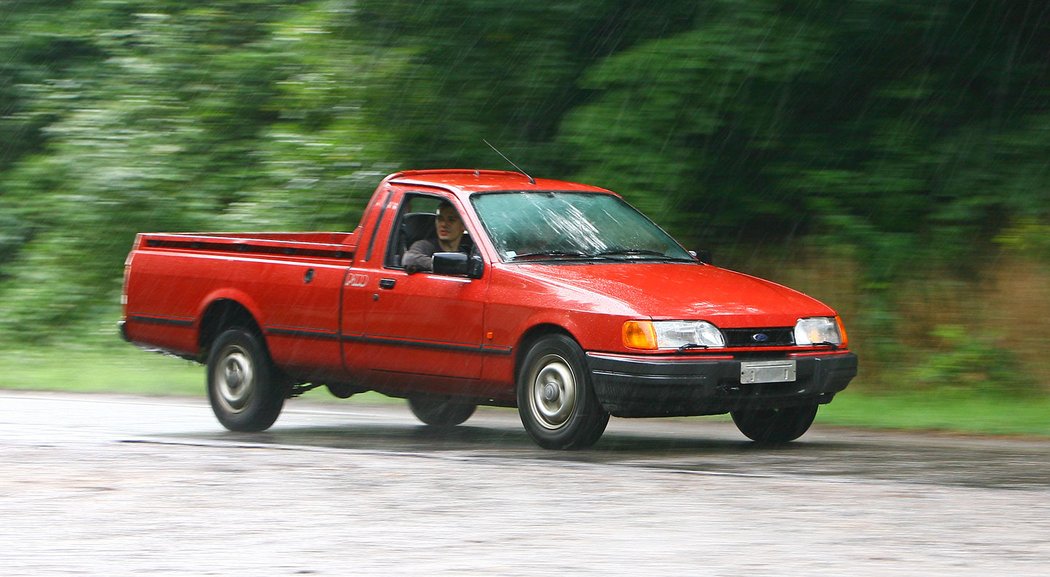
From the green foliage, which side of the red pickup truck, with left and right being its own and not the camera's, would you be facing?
left

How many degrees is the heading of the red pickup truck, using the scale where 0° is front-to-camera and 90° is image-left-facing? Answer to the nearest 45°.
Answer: approximately 315°
